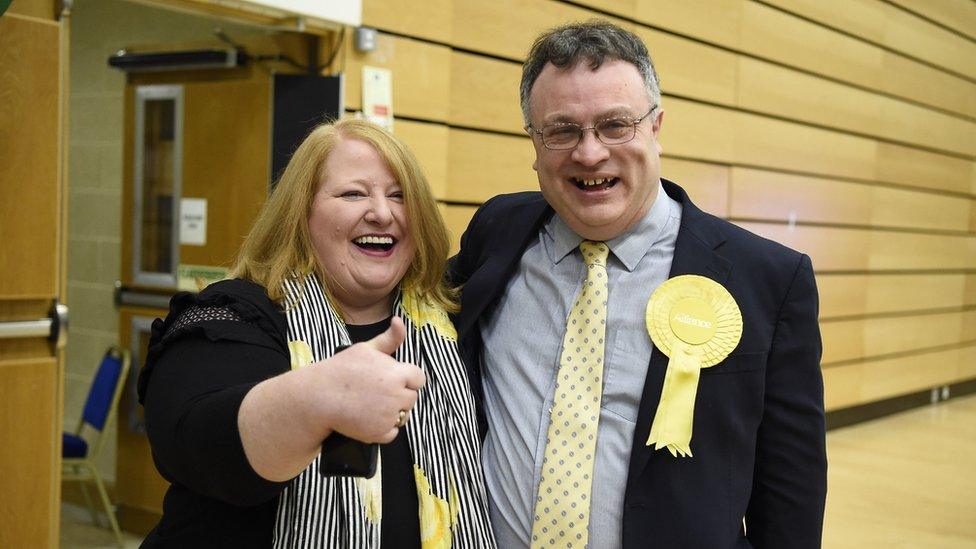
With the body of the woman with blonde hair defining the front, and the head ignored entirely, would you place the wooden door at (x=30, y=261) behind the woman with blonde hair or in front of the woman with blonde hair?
behind

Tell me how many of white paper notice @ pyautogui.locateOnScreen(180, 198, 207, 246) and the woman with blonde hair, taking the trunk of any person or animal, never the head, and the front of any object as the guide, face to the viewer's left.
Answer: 0

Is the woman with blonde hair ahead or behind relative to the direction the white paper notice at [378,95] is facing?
ahead

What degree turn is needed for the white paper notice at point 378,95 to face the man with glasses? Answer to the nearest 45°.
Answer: approximately 45° to its left

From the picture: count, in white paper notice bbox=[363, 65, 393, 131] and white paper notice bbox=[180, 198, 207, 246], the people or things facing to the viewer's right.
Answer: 0

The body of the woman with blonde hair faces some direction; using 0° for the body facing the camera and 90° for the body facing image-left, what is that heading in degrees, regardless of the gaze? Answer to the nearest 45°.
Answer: approximately 315°

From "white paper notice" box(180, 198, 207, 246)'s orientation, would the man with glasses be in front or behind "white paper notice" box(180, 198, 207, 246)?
in front

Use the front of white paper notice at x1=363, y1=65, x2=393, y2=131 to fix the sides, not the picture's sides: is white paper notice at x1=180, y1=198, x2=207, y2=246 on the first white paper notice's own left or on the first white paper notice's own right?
on the first white paper notice's own right
